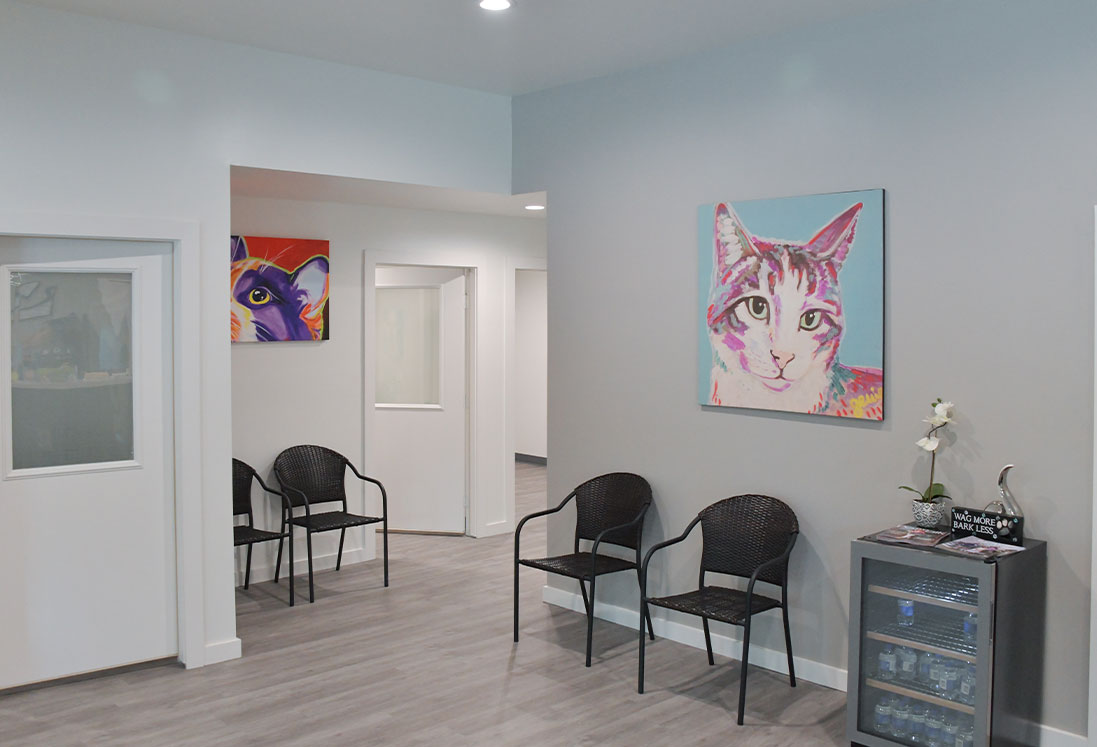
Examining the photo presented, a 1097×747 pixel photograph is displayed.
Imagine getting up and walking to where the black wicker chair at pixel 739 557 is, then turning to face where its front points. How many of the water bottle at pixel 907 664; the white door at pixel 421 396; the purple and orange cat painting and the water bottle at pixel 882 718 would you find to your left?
2

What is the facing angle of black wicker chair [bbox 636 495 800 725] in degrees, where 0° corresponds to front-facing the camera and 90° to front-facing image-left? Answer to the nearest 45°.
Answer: approximately 45°

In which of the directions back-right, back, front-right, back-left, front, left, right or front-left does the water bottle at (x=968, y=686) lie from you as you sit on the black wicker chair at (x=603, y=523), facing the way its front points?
left

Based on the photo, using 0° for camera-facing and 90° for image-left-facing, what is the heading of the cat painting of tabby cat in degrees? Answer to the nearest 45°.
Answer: approximately 45°

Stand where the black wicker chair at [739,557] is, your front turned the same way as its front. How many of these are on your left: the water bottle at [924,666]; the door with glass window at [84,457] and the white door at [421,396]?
1

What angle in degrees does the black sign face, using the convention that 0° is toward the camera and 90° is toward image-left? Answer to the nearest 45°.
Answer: approximately 45°

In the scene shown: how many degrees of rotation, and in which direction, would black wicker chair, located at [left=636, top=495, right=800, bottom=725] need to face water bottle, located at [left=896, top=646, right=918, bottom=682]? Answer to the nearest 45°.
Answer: approximately 90° to its left

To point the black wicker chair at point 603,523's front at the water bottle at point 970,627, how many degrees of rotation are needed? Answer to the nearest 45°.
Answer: approximately 90° to its left

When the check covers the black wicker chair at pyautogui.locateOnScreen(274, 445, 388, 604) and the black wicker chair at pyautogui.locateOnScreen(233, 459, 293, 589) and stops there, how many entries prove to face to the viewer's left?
0
